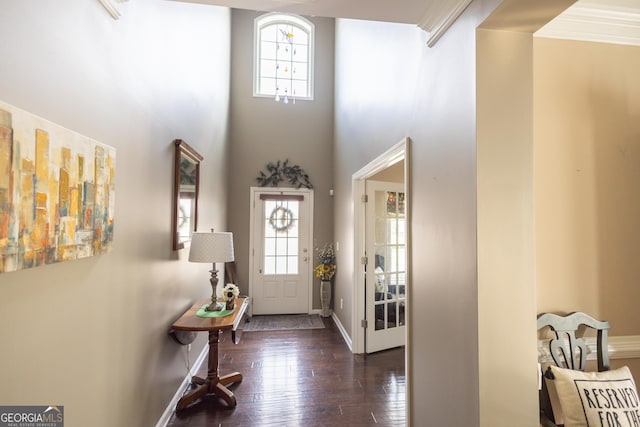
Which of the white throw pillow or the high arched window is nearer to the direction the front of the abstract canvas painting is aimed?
the white throw pillow

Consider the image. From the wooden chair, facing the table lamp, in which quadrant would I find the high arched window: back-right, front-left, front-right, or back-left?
front-right

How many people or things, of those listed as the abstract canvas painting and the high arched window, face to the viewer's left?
0

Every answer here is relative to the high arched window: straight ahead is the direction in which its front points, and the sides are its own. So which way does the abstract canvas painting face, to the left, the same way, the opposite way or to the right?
to the left

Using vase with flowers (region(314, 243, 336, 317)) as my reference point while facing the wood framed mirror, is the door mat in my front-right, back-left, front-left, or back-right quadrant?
front-right

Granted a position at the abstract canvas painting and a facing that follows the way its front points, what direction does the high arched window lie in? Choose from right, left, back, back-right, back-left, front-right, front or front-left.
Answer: left

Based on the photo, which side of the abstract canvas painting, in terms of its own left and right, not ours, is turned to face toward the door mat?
left

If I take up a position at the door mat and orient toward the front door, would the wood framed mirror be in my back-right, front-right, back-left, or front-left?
back-left

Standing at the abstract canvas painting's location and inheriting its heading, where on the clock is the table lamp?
The table lamp is roughly at 9 o'clock from the abstract canvas painting.

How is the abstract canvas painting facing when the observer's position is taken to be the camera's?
facing the viewer and to the right of the viewer

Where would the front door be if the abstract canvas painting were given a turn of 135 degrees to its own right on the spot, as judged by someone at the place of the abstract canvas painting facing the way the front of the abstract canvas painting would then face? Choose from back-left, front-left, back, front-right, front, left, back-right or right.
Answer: back-right

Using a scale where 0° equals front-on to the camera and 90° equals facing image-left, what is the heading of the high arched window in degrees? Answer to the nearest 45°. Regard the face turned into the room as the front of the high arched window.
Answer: approximately 0°

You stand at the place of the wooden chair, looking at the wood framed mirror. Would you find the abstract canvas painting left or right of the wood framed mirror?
left

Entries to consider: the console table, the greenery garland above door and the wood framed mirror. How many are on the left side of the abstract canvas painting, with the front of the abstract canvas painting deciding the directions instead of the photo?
3

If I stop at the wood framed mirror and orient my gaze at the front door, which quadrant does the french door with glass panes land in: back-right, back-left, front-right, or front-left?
front-right

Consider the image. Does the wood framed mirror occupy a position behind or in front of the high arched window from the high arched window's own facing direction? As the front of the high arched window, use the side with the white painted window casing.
in front
